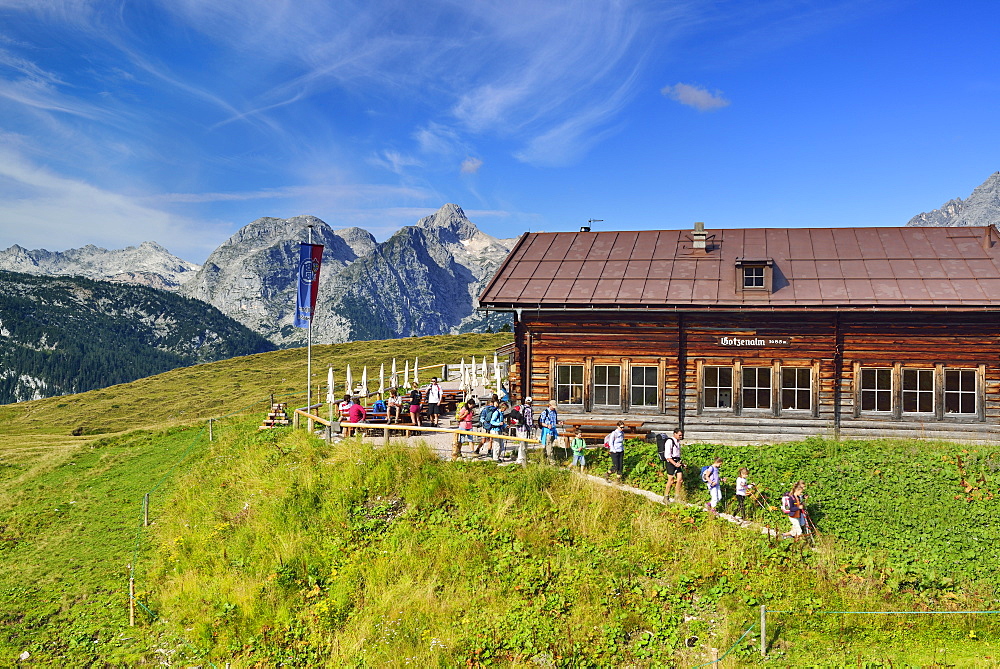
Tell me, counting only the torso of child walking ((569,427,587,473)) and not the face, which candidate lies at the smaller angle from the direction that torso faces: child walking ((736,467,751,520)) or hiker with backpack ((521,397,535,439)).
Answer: the child walking

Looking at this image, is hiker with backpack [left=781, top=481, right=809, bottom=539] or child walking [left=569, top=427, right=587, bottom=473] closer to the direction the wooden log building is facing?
the hiker with backpack

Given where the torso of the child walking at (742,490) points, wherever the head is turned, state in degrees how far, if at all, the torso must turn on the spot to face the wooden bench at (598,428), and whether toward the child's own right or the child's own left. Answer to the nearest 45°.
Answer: approximately 180°

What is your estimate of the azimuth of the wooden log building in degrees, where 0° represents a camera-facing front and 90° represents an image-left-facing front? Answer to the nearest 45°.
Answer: approximately 0°

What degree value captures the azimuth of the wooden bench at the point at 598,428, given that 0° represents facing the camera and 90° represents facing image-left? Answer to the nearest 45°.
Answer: approximately 0°

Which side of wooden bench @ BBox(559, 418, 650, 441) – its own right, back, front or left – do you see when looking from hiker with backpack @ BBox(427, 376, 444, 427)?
right

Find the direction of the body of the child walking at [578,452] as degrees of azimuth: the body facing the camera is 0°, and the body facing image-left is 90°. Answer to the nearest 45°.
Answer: approximately 315°

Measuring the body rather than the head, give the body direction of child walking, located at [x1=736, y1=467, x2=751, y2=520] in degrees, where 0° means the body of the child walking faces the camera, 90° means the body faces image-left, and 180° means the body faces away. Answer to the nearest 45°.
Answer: approximately 315°
